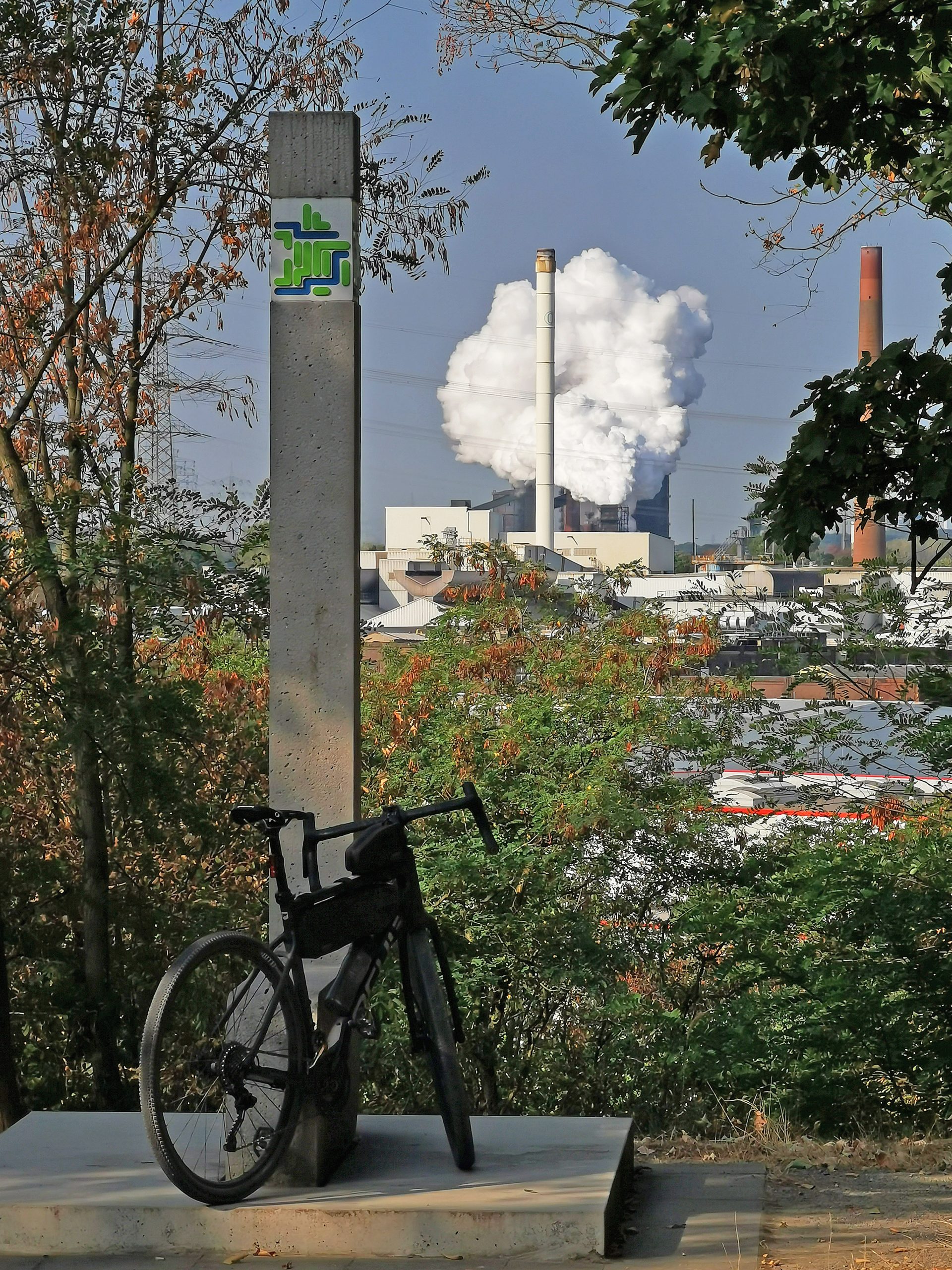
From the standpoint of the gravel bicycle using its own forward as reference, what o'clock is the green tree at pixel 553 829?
The green tree is roughly at 11 o'clock from the gravel bicycle.

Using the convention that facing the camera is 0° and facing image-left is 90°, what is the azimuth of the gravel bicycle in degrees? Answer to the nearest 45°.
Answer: approximately 225°

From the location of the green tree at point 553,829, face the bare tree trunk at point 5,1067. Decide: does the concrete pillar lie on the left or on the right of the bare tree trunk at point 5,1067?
left
